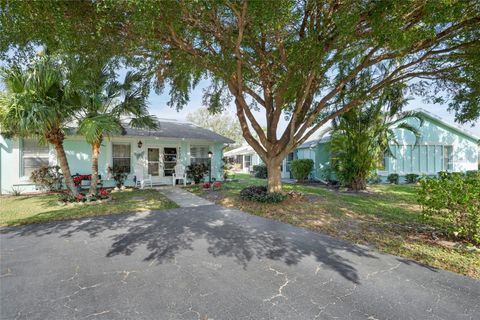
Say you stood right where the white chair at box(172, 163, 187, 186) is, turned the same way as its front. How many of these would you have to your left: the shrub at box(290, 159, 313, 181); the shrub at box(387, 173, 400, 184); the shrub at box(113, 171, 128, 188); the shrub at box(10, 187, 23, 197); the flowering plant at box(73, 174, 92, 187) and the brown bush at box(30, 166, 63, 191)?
2

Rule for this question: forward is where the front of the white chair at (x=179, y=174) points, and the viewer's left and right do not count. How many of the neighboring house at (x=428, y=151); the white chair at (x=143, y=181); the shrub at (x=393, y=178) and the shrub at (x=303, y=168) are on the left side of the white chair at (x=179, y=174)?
3

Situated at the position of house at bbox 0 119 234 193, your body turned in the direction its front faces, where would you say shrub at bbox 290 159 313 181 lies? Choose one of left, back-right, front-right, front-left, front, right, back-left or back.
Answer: left

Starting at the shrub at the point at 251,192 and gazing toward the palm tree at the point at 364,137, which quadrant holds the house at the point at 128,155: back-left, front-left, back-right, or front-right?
back-left

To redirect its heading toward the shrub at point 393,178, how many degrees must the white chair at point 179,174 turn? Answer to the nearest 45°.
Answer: approximately 90° to its left

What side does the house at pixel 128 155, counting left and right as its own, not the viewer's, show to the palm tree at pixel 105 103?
front

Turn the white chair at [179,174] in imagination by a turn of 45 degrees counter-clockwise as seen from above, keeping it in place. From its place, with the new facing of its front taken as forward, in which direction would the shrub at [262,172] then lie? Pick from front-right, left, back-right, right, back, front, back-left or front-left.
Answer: left

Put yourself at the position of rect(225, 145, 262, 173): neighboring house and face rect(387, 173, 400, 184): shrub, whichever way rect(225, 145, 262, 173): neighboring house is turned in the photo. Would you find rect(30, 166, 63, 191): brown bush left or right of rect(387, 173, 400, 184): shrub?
right

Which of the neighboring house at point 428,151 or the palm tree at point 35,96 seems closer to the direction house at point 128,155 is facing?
the palm tree

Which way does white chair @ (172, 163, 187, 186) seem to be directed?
toward the camera
